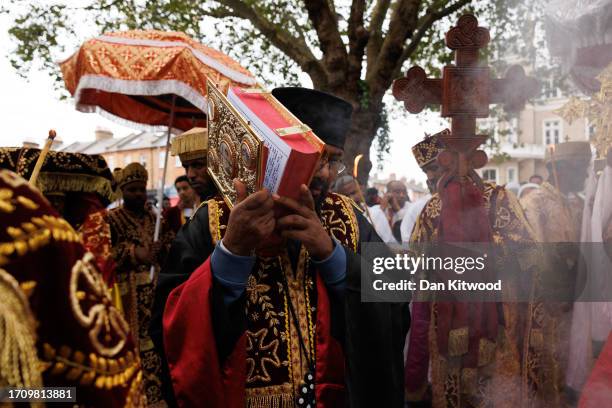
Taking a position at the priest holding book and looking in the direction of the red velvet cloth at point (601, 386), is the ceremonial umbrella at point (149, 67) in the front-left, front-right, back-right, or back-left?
back-left

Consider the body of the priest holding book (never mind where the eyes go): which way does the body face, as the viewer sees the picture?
toward the camera

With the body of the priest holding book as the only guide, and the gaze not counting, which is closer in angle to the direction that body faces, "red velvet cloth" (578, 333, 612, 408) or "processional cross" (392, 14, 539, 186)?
the red velvet cloth

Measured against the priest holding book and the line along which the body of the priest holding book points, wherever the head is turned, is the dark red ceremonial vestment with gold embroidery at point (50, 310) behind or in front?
in front

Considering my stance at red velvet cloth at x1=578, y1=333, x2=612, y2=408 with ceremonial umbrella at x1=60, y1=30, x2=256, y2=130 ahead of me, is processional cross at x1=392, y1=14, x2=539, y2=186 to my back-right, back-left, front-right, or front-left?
front-right

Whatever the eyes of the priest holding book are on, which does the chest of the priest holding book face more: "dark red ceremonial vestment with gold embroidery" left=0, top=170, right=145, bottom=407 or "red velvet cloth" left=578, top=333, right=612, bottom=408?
the dark red ceremonial vestment with gold embroidery

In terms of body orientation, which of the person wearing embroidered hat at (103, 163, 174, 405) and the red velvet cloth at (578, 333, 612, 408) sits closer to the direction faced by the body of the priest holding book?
the red velvet cloth

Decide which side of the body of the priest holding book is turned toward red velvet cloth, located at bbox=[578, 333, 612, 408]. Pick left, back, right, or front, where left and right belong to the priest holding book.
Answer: left

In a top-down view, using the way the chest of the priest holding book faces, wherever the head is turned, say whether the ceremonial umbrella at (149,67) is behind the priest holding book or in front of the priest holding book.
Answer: behind

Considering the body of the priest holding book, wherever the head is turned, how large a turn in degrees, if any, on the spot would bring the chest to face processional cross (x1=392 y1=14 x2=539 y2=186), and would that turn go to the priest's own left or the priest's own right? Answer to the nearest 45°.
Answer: approximately 135° to the priest's own left

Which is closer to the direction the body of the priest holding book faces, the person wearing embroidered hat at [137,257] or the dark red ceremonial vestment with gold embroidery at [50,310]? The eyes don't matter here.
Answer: the dark red ceremonial vestment with gold embroidery
